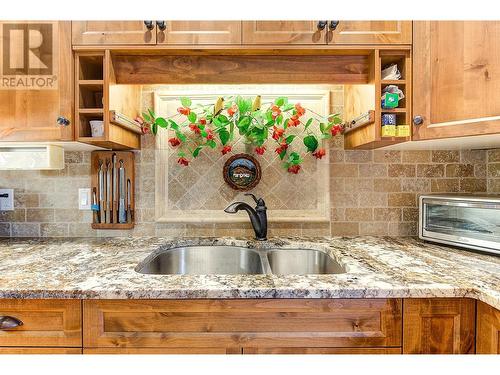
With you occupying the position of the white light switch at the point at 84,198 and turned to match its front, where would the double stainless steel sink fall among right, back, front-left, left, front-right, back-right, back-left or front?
front-left

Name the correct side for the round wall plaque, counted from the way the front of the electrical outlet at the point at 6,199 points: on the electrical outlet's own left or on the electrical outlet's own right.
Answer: on the electrical outlet's own left

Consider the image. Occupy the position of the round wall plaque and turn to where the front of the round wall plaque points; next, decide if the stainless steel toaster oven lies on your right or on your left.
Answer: on your left

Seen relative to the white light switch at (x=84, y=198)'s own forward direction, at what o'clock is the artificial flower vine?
The artificial flower vine is roughly at 10 o'clock from the white light switch.

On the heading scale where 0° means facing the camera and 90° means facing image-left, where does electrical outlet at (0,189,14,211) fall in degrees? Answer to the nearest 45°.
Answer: approximately 0°
